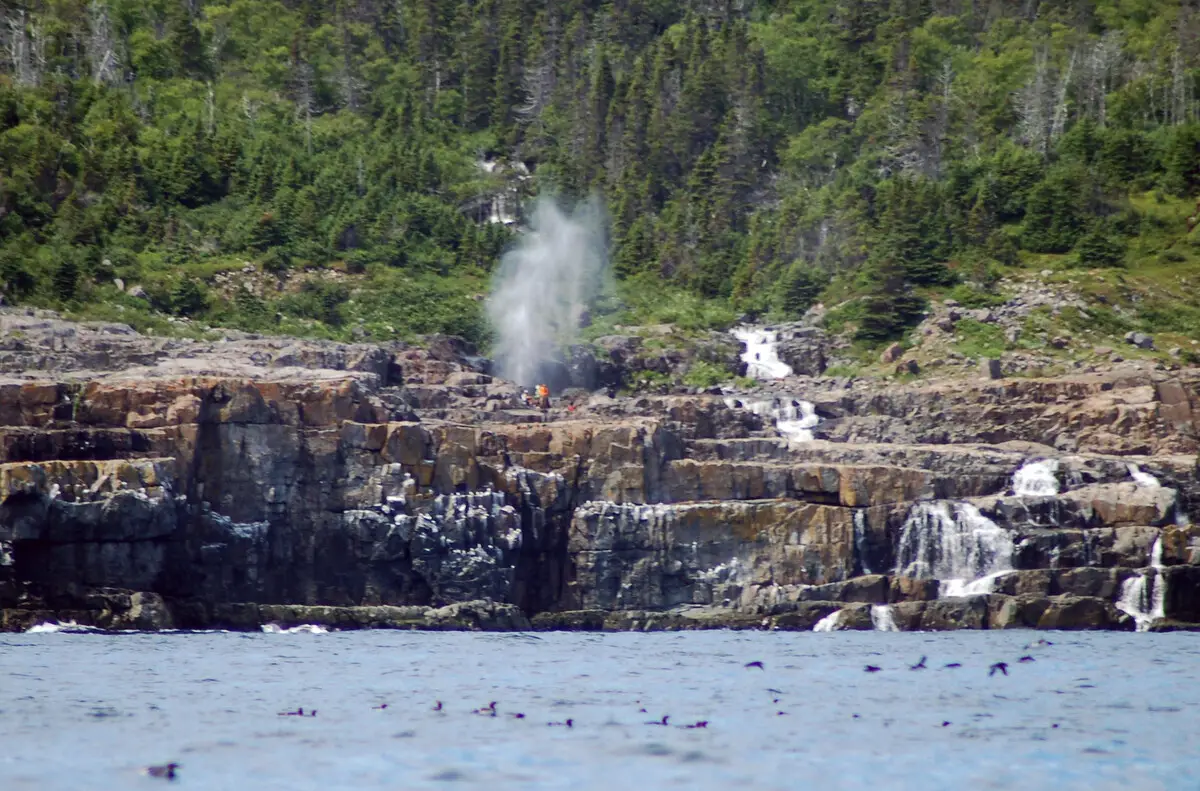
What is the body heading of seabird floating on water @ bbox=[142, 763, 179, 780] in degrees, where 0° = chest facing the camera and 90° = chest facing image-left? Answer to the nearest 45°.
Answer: approximately 270°
